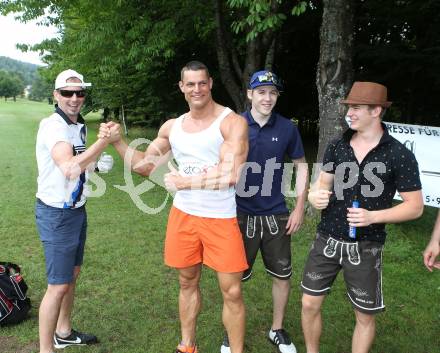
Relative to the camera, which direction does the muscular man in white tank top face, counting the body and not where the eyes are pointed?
toward the camera

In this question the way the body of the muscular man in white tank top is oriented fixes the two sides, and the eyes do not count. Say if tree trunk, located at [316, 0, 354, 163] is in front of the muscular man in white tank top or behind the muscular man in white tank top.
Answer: behind

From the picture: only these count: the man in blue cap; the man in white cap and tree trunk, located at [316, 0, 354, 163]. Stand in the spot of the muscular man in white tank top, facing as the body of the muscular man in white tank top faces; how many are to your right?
1

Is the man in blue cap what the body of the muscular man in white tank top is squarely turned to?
no

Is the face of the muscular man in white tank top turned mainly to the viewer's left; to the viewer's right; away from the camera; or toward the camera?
toward the camera

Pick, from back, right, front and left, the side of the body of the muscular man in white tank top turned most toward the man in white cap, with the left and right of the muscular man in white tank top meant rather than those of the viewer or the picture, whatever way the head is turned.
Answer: right

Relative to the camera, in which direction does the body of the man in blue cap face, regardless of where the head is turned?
toward the camera

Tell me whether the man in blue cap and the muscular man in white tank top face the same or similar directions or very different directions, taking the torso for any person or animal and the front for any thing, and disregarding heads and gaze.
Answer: same or similar directions

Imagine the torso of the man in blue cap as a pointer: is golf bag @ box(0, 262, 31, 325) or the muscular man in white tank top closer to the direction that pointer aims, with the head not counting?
the muscular man in white tank top

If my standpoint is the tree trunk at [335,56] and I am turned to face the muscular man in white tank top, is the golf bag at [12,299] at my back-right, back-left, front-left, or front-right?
front-right

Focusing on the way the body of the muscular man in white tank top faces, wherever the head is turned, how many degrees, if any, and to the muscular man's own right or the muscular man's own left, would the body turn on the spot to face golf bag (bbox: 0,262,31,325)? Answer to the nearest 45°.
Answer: approximately 135° to the muscular man's own right

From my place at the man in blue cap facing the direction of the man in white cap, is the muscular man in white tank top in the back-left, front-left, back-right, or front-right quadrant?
front-left

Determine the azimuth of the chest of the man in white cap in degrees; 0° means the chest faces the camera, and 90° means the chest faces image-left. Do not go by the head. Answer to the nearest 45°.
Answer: approximately 315°

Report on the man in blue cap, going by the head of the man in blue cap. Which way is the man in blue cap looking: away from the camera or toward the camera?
toward the camera
